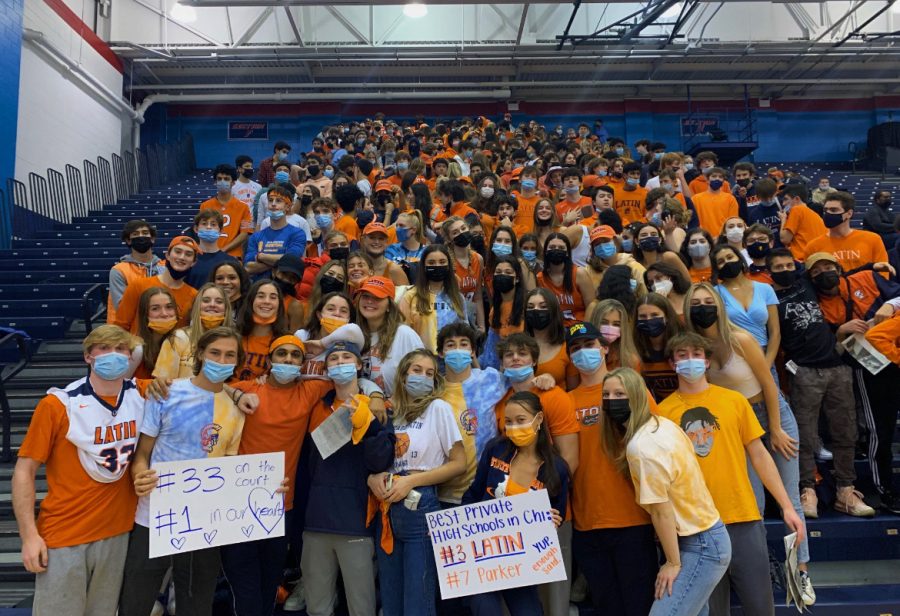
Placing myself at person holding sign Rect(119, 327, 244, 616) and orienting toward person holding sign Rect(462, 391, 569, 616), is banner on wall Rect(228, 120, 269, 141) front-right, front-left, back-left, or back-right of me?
back-left

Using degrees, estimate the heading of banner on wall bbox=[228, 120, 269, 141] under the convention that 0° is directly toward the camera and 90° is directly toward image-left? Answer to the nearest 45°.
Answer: approximately 0°

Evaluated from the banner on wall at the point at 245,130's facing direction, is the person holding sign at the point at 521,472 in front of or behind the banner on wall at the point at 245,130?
in front

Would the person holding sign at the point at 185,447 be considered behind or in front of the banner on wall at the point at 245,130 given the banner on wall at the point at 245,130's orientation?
in front
